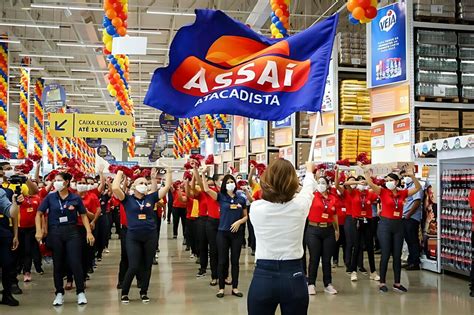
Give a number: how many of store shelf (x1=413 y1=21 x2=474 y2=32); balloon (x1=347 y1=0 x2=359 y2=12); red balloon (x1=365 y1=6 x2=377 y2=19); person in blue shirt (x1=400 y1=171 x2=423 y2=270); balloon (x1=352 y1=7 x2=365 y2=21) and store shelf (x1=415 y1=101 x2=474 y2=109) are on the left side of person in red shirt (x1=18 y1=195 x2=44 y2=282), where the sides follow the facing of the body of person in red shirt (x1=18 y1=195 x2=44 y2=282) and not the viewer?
6

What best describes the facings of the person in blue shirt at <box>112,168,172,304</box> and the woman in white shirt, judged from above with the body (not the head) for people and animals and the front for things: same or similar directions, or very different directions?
very different directions

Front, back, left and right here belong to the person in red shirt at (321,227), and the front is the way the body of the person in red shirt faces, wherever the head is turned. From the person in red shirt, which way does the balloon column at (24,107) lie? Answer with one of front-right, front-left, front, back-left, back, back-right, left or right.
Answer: back-right

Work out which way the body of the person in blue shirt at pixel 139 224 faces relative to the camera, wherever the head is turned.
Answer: toward the camera

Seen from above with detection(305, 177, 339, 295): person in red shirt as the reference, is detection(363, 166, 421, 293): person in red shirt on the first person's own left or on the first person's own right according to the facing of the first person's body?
on the first person's own left

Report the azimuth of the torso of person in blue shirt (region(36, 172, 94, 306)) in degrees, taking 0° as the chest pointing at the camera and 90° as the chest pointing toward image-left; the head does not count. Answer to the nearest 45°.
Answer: approximately 0°

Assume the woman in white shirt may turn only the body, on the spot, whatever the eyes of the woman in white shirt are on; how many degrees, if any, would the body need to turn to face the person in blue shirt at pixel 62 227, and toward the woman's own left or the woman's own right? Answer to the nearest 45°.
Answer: approximately 45° to the woman's own left

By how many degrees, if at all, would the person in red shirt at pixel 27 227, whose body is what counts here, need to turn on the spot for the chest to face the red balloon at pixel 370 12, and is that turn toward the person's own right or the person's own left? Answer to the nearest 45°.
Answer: approximately 90° to the person's own left

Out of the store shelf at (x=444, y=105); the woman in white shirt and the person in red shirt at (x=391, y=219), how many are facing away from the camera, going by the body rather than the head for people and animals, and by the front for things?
1

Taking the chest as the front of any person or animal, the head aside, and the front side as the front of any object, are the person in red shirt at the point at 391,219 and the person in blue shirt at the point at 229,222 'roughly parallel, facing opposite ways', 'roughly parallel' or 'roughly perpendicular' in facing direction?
roughly parallel

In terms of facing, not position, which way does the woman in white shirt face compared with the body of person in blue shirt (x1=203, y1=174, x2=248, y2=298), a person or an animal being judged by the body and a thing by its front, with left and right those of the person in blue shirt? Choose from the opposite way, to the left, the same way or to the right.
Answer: the opposite way

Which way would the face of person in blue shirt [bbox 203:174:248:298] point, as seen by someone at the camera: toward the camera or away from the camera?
toward the camera

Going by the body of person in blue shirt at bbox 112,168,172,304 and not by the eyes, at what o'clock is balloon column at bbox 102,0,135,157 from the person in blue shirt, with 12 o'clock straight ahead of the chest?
The balloon column is roughly at 6 o'clock from the person in blue shirt.

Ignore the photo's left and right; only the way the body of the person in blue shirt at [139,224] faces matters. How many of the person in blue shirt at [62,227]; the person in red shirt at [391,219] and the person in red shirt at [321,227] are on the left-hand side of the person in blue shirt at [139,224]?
2

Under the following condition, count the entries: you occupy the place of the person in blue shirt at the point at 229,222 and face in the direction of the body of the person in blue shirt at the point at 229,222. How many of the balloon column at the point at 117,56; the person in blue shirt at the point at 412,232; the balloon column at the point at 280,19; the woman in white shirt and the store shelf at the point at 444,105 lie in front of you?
1

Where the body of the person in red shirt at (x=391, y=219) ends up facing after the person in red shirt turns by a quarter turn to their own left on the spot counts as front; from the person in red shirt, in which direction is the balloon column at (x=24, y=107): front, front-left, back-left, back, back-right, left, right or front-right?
back-left

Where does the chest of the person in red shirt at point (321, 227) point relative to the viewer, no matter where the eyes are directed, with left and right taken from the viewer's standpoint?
facing the viewer

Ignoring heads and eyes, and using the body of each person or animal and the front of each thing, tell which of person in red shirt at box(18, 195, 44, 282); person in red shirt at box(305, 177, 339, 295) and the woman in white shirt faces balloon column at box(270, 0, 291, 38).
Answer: the woman in white shirt
